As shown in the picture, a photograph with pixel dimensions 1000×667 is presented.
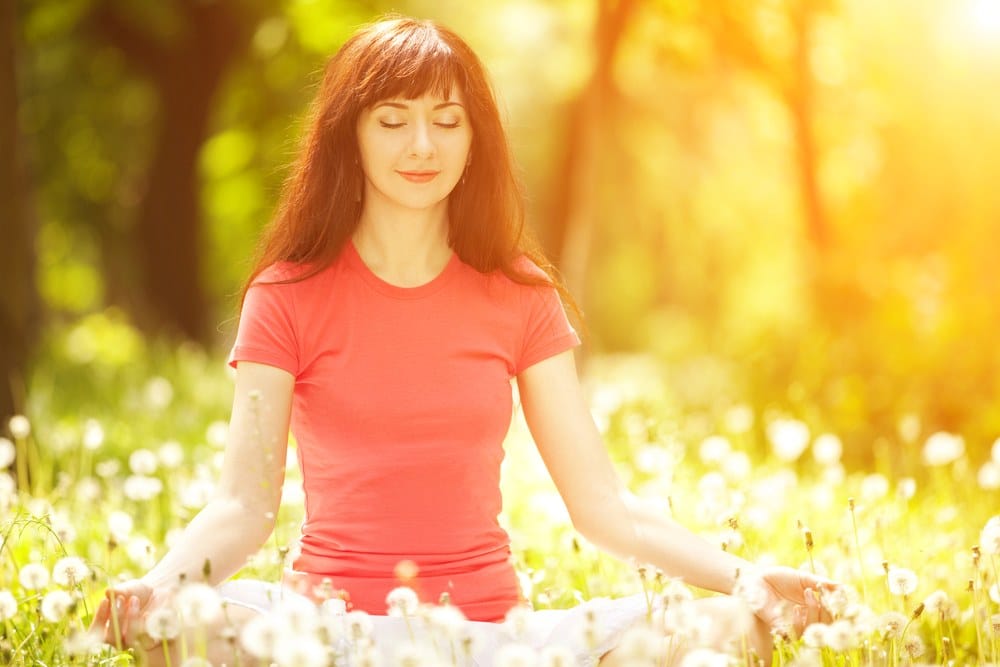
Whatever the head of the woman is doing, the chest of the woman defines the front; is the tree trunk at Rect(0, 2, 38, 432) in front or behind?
behind

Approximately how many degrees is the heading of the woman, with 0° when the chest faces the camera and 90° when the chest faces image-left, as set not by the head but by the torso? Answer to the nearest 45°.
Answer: approximately 0°

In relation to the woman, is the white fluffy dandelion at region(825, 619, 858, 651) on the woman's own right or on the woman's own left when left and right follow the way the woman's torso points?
on the woman's own left

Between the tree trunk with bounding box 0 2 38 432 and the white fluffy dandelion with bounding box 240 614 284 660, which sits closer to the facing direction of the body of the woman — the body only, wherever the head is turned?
the white fluffy dandelion

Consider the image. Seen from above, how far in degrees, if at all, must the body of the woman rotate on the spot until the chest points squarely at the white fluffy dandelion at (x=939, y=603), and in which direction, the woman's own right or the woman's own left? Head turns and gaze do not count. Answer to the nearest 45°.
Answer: approximately 90° to the woman's own left

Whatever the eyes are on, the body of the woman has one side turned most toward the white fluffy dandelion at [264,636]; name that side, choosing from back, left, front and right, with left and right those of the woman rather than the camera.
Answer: front

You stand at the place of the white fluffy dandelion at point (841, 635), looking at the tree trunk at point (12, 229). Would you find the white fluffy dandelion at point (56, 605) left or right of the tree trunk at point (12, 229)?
left

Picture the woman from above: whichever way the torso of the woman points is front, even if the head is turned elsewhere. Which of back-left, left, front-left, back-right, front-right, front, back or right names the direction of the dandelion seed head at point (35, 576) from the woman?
right

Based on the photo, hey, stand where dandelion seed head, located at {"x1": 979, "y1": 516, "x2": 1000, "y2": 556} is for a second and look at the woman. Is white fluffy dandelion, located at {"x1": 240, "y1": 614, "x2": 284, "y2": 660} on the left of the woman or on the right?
left

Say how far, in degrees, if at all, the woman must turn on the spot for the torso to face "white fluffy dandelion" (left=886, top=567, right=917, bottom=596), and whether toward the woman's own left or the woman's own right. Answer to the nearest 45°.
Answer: approximately 90° to the woman's own left
